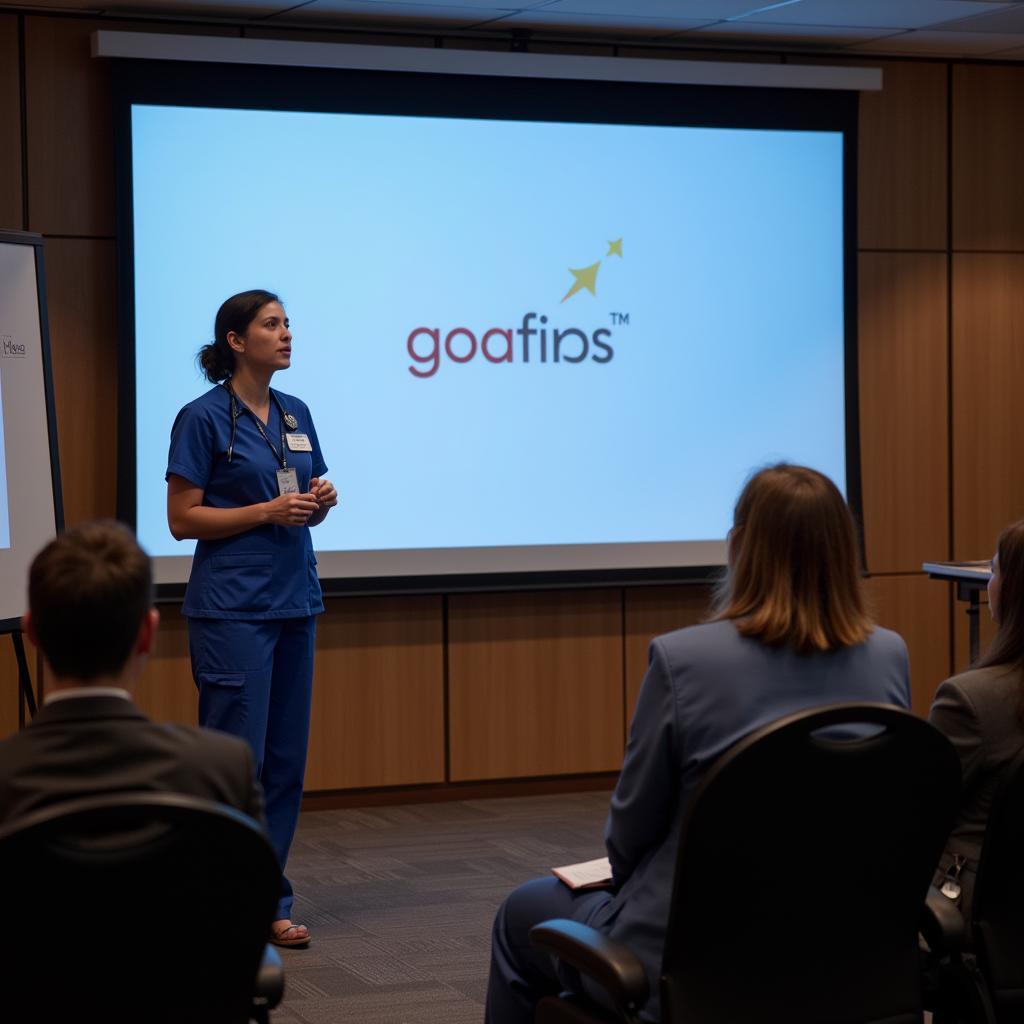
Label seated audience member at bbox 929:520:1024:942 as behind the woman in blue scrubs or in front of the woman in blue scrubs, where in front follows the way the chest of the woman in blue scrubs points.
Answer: in front

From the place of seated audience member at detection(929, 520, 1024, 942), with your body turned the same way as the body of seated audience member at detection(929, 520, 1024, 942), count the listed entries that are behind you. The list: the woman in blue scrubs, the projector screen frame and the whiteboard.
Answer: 0

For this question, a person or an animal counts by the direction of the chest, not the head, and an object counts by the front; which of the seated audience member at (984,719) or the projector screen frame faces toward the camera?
the projector screen frame

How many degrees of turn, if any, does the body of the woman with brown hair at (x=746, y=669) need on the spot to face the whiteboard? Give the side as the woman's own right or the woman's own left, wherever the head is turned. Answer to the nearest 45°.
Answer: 0° — they already face it

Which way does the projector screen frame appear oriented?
toward the camera

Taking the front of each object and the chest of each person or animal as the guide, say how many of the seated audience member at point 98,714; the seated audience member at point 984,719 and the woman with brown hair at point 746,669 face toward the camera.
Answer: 0

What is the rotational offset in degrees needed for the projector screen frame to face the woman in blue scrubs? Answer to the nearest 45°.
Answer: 0° — it already faces them

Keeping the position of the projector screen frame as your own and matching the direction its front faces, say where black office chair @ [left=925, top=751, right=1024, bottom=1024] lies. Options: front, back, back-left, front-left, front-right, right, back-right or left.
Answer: front

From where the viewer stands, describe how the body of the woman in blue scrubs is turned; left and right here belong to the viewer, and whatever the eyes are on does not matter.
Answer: facing the viewer and to the right of the viewer

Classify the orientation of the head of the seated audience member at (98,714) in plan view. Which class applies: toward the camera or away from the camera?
away from the camera

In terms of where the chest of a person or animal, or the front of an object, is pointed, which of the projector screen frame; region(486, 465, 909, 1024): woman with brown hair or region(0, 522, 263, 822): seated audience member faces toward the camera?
the projector screen frame

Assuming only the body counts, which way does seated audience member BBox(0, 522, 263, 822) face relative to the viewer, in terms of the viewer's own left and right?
facing away from the viewer

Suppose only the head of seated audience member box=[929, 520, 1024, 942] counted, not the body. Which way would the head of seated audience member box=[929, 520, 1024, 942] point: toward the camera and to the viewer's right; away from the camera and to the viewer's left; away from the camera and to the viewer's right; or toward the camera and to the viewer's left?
away from the camera and to the viewer's left

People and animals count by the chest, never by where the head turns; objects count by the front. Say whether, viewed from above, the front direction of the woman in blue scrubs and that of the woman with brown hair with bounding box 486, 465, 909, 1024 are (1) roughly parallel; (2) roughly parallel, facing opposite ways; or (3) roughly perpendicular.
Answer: roughly parallel, facing opposite ways

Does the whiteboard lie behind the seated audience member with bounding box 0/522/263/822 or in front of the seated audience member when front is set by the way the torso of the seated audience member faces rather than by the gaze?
in front

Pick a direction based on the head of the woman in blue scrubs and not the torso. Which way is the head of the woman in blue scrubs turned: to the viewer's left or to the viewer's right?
to the viewer's right

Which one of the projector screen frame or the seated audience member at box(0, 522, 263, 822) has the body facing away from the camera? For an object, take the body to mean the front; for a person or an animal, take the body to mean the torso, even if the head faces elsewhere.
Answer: the seated audience member
